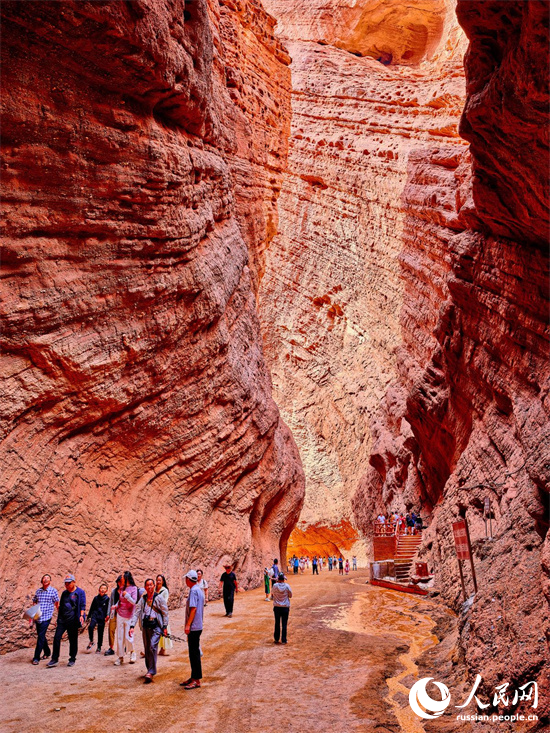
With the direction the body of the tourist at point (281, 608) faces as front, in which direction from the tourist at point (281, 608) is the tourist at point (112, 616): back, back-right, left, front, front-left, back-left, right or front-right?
left

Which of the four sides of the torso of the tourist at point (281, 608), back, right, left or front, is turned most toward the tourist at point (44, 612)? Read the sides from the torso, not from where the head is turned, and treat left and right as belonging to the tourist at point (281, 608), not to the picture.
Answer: left

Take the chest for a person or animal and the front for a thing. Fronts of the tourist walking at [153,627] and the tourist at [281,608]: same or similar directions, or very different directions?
very different directions

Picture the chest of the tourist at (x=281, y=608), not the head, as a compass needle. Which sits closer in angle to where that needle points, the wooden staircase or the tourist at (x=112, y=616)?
the wooden staircase

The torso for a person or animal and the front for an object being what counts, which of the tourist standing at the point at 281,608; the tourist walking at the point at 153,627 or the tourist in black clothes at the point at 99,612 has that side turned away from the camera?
the tourist standing at the point at 281,608

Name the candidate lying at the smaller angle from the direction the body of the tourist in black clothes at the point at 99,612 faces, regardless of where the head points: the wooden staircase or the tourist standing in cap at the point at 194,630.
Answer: the tourist standing in cap

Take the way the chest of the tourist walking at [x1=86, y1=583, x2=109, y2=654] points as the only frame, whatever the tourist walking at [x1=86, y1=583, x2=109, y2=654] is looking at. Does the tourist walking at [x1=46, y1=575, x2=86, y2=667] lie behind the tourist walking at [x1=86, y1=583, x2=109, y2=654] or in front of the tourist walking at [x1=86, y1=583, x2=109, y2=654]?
in front

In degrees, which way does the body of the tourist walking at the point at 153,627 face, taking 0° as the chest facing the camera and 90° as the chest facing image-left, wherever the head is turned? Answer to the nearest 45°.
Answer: approximately 0°

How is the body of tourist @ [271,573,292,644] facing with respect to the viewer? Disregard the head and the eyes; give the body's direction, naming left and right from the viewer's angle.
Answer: facing away from the viewer

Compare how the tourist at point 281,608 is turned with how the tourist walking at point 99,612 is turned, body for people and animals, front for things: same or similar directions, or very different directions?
very different directions
